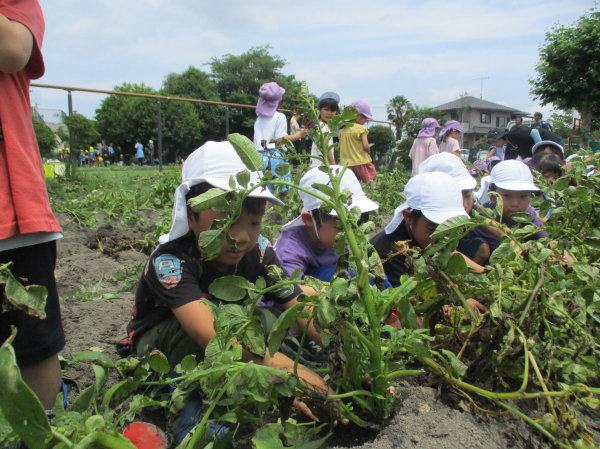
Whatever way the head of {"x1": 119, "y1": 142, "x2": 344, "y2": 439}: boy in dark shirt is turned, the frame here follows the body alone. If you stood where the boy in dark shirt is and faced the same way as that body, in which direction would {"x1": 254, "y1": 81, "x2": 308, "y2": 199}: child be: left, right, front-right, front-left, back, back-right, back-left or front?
back-left

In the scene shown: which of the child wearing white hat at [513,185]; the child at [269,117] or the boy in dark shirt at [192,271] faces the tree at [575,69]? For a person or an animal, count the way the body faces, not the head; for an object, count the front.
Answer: the child

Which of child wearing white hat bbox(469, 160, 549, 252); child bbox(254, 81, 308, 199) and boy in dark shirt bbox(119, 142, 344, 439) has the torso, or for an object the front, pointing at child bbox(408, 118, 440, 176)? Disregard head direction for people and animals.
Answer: child bbox(254, 81, 308, 199)

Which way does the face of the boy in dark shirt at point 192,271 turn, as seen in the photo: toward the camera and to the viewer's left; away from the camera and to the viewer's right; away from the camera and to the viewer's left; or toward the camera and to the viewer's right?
toward the camera and to the viewer's right

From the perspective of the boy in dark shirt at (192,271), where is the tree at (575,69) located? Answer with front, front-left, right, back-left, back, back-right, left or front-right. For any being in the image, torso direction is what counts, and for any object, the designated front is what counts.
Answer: left

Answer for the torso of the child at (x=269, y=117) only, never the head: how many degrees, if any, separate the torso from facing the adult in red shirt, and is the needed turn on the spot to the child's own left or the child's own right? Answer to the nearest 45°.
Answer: approximately 135° to the child's own right
